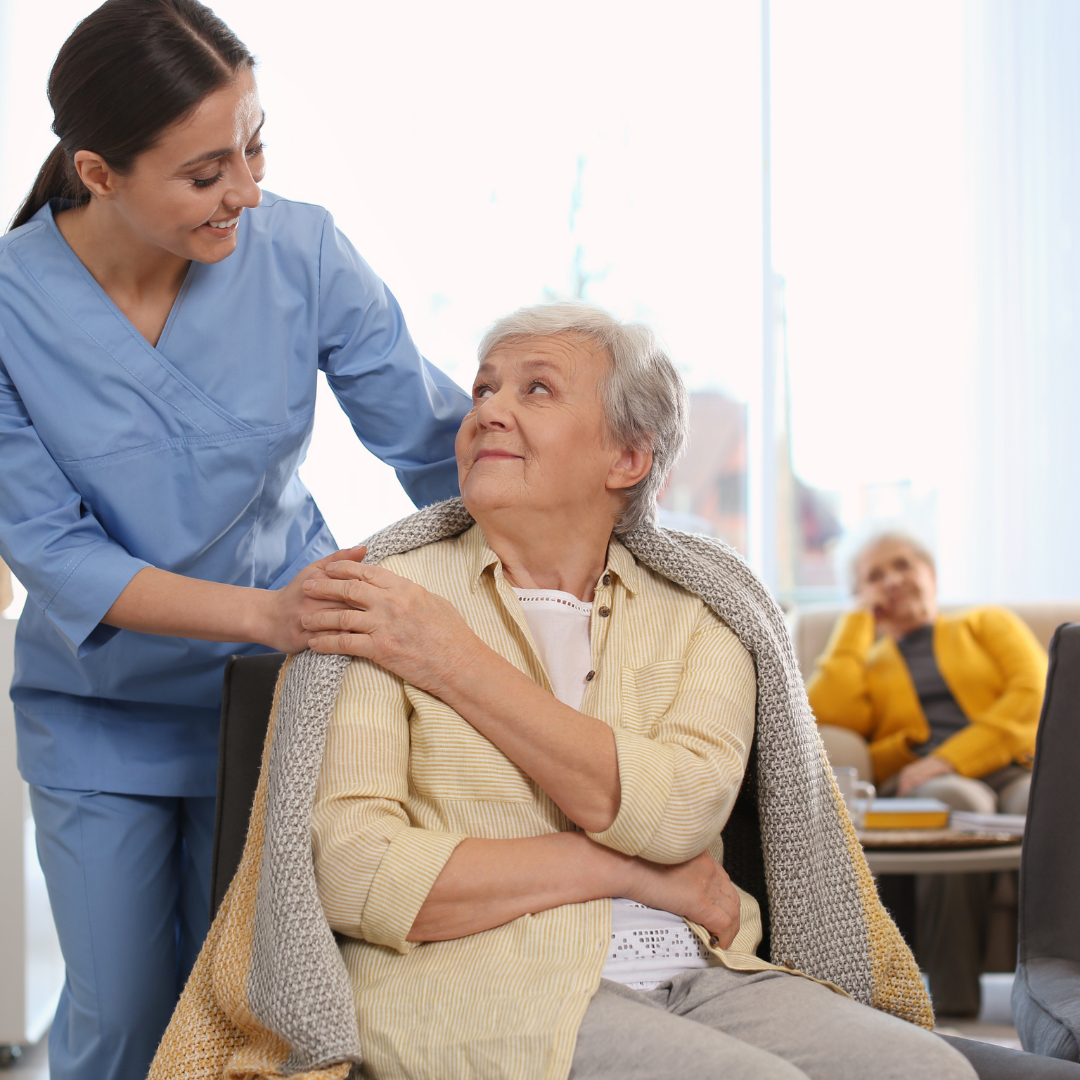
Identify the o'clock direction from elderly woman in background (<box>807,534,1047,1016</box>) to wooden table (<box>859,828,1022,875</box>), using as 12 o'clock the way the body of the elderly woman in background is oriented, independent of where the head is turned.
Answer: The wooden table is roughly at 12 o'clock from the elderly woman in background.

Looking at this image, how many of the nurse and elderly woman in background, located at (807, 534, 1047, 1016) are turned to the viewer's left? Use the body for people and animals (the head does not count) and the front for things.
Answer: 0

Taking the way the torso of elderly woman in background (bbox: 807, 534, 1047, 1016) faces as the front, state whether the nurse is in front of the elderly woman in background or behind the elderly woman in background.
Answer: in front

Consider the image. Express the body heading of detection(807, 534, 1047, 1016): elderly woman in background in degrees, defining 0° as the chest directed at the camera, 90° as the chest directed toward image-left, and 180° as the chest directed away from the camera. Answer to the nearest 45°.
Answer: approximately 0°

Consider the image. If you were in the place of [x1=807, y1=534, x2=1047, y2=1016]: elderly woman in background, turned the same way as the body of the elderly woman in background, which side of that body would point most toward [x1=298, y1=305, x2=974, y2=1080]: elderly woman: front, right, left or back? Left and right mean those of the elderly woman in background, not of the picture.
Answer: front

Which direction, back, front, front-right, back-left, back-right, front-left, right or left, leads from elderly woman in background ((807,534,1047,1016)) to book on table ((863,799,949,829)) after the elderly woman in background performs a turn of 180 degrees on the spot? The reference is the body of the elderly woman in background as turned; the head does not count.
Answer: back

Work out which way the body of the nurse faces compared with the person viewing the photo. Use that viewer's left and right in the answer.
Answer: facing the viewer and to the right of the viewer

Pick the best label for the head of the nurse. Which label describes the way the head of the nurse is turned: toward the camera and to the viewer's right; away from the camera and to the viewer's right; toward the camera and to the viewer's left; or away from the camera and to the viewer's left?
toward the camera and to the viewer's right

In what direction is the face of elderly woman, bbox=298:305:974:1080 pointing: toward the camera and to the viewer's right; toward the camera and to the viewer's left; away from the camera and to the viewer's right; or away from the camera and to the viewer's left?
toward the camera and to the viewer's left
